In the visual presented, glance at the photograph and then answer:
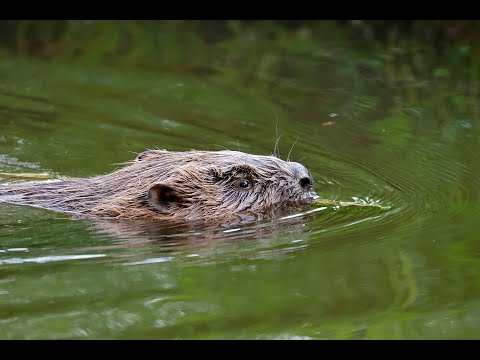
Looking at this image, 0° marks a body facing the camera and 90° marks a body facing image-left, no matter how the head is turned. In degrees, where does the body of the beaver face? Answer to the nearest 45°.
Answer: approximately 270°
